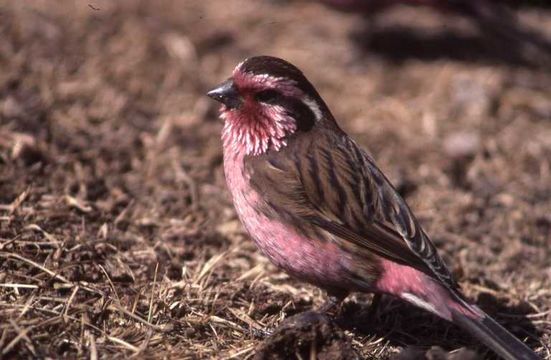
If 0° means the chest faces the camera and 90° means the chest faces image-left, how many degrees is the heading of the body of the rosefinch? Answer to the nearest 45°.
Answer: approximately 90°
